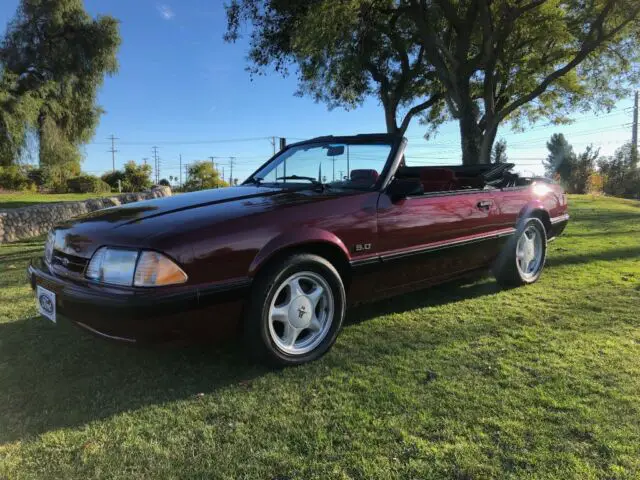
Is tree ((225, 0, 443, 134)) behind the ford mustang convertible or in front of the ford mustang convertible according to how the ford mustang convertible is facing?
behind

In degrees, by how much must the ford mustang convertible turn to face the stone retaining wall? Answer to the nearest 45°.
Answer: approximately 90° to its right

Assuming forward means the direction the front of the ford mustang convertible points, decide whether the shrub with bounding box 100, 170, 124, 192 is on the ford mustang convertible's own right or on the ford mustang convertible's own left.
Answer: on the ford mustang convertible's own right

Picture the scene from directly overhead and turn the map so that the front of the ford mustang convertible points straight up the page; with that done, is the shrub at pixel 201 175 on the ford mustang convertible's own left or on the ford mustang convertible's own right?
on the ford mustang convertible's own right

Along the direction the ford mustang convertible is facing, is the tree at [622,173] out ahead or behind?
behind

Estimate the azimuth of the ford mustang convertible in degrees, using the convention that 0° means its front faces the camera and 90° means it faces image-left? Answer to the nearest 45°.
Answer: approximately 45°

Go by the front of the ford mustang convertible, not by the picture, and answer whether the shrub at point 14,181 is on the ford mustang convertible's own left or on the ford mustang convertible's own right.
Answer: on the ford mustang convertible's own right

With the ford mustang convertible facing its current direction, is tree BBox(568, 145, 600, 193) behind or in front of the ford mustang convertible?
behind

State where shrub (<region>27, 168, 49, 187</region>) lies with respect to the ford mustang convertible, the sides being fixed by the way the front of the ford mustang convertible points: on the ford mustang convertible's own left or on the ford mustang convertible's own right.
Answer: on the ford mustang convertible's own right

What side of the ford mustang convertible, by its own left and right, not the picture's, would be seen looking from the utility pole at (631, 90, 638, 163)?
back
